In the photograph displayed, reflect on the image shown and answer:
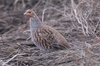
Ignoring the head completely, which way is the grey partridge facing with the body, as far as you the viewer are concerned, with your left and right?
facing to the left of the viewer
